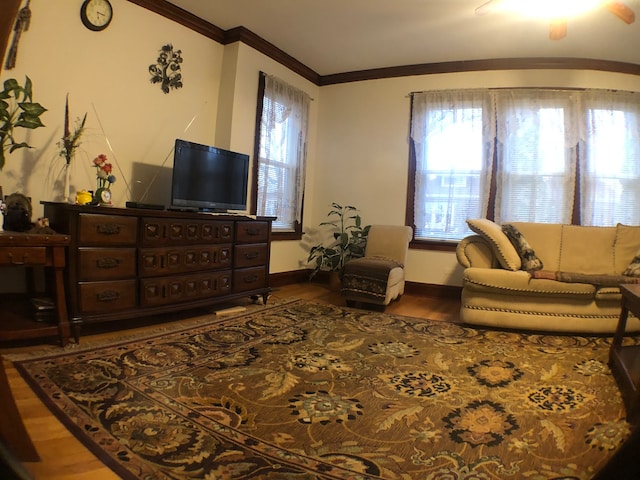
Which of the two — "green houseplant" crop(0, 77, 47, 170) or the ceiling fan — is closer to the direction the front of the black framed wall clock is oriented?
the ceiling fan

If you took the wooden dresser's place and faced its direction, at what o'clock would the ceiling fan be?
The ceiling fan is roughly at 11 o'clock from the wooden dresser.

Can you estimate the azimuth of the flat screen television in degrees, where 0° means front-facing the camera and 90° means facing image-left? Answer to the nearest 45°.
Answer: approximately 315°

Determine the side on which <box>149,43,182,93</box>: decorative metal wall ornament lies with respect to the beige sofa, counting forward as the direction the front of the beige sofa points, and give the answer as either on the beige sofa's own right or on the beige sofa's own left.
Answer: on the beige sofa's own right

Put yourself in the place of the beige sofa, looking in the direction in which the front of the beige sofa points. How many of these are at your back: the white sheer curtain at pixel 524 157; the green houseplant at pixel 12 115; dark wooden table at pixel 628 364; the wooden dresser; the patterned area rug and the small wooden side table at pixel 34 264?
1

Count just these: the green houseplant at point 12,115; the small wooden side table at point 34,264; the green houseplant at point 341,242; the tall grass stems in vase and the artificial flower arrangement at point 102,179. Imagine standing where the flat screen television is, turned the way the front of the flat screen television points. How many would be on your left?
1

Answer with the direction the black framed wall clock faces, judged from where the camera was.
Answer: facing the viewer and to the right of the viewer

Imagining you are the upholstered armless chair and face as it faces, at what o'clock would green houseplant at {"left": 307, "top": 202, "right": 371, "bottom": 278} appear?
The green houseplant is roughly at 4 o'clock from the upholstered armless chair.

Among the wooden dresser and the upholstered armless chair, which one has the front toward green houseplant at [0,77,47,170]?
the upholstered armless chair

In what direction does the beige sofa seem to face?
toward the camera

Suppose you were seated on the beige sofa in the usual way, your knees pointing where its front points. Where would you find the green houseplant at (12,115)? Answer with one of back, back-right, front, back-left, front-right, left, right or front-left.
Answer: front-right
